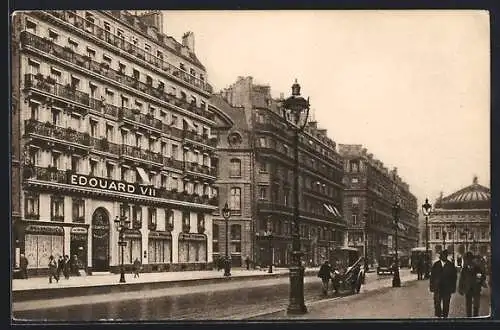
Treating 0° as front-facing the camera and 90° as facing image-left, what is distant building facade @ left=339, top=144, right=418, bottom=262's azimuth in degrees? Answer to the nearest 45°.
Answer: approximately 315°

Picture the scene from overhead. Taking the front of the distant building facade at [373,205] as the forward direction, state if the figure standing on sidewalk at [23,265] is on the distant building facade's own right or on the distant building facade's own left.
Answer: on the distant building facade's own right

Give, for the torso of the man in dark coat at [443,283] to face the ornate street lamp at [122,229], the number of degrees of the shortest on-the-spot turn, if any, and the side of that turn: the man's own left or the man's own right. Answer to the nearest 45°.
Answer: approximately 90° to the man's own right

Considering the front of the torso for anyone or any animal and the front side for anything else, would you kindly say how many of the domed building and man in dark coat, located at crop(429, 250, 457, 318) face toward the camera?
2
